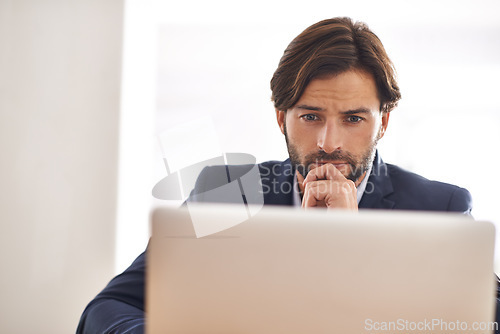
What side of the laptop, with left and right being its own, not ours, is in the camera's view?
back

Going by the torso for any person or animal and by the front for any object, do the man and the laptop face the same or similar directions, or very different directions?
very different directions

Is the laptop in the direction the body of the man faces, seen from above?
yes

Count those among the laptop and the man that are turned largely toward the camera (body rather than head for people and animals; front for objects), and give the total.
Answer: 1

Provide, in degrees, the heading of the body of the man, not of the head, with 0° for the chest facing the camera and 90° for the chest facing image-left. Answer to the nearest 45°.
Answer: approximately 0°

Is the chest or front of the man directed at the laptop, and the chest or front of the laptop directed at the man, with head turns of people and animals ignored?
yes

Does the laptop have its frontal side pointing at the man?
yes
